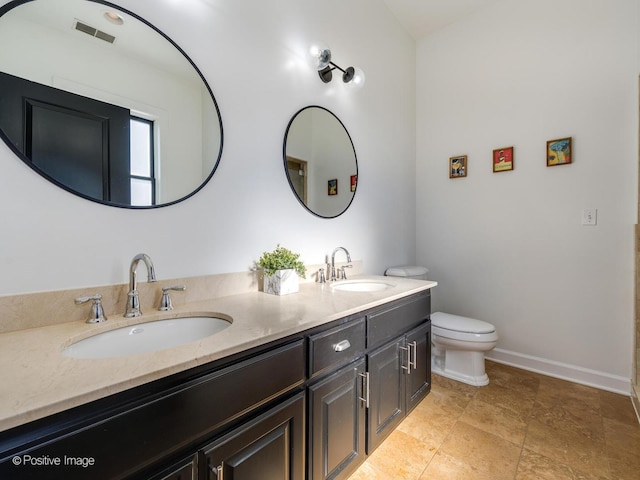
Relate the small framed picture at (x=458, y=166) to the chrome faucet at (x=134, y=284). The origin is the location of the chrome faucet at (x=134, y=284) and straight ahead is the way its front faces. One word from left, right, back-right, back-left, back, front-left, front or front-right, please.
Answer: front-left

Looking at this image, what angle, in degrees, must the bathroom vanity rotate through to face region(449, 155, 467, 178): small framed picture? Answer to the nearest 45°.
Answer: approximately 90° to its left

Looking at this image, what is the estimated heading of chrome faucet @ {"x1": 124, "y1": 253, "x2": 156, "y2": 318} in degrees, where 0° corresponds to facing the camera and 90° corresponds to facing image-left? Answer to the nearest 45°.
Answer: approximately 315°

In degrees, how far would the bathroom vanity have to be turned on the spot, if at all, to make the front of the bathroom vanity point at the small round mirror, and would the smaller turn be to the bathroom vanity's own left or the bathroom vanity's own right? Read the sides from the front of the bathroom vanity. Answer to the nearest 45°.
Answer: approximately 90° to the bathroom vanity's own left
